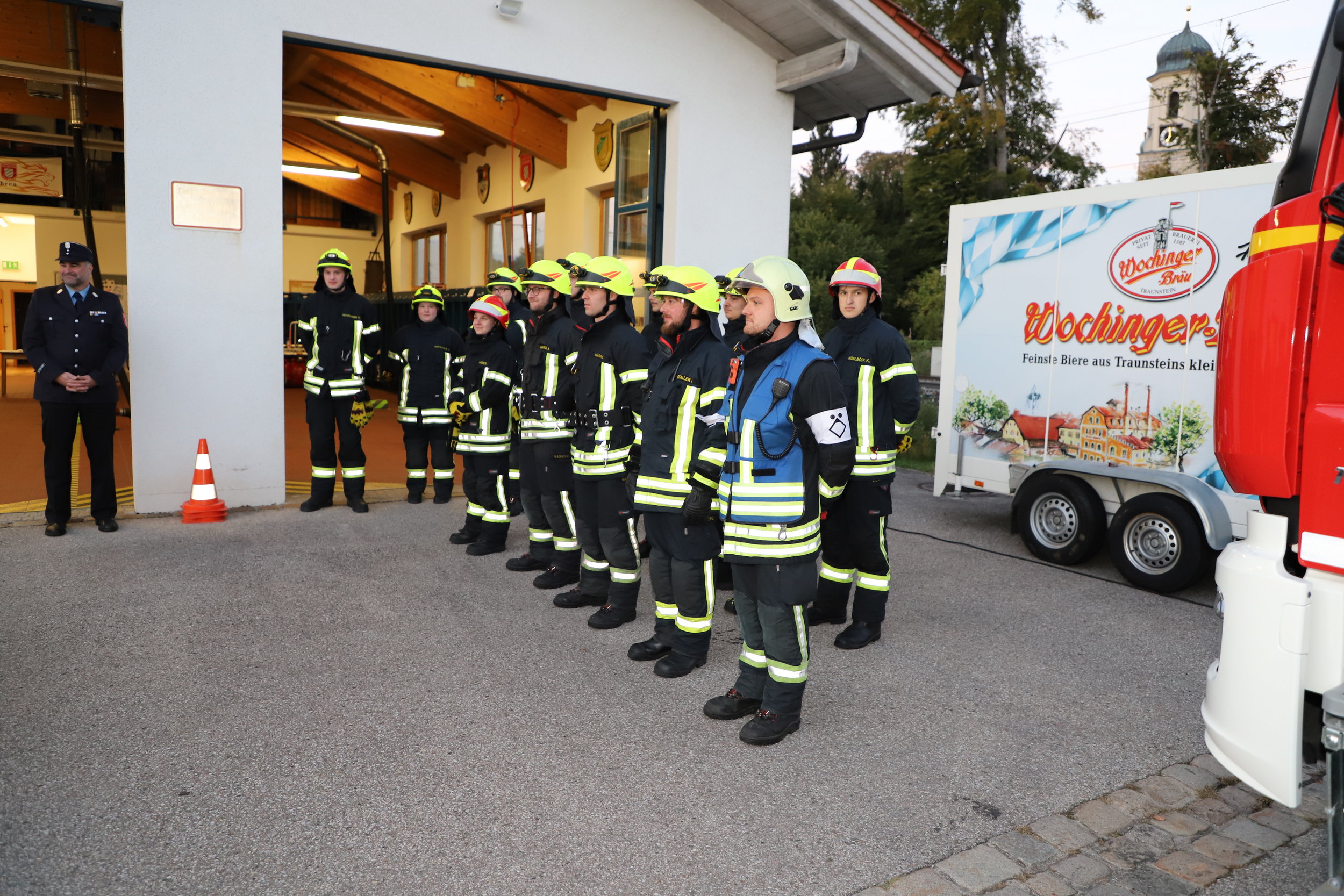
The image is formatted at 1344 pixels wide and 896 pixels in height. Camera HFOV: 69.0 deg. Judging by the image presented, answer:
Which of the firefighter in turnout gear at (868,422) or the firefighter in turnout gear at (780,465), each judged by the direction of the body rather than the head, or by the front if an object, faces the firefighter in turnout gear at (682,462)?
the firefighter in turnout gear at (868,422)

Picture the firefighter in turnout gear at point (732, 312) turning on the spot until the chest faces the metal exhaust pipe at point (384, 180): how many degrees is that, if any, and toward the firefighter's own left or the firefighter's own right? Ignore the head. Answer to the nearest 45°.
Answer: approximately 90° to the firefighter's own right

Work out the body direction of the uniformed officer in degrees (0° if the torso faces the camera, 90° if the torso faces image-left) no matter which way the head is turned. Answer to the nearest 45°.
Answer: approximately 0°

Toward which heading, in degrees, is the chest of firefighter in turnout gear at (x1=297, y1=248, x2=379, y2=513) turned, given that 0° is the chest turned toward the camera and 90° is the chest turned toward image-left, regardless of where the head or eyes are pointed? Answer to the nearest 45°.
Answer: approximately 0°

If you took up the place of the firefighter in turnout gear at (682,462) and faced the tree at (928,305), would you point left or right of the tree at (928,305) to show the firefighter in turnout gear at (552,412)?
left

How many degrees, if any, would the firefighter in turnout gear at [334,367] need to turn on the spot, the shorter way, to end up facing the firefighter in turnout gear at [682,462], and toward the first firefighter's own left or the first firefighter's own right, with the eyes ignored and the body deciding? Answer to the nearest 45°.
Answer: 0° — they already face them

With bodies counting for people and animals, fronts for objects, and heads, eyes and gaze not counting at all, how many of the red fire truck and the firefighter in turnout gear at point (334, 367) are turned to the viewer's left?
1

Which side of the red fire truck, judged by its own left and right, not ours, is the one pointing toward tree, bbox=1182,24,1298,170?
right

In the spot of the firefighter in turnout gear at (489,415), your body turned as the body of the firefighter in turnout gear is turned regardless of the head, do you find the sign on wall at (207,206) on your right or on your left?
on your right
